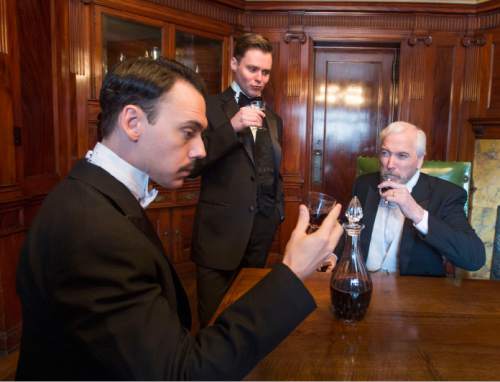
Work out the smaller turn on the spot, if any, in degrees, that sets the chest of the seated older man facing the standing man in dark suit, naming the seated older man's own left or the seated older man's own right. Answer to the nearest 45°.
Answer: approximately 45° to the seated older man's own right

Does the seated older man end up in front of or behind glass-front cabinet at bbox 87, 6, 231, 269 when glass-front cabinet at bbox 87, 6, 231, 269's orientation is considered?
in front

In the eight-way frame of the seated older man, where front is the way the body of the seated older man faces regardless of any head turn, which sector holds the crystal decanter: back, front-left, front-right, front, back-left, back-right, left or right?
front-left

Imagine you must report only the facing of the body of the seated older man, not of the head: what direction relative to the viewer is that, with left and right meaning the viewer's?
facing the viewer and to the left of the viewer

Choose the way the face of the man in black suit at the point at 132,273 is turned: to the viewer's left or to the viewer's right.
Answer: to the viewer's right

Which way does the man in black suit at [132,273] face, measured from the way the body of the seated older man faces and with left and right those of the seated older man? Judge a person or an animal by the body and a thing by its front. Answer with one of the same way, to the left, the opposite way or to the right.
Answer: the opposite way

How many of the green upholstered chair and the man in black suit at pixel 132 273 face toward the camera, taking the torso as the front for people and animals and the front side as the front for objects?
1

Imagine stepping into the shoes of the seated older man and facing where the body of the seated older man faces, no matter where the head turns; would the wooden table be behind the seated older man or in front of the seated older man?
in front

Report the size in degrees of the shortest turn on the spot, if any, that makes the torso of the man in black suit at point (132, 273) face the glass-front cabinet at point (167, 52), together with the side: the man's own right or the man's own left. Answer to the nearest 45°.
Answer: approximately 90° to the man's own left

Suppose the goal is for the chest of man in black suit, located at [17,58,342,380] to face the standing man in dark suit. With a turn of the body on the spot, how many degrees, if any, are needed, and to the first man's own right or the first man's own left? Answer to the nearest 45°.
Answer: approximately 90° to the first man's own left

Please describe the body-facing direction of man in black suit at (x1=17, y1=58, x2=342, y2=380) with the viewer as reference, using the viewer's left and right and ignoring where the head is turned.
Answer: facing to the right of the viewer

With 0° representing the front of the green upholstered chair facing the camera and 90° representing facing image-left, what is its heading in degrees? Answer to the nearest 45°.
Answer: approximately 0°
